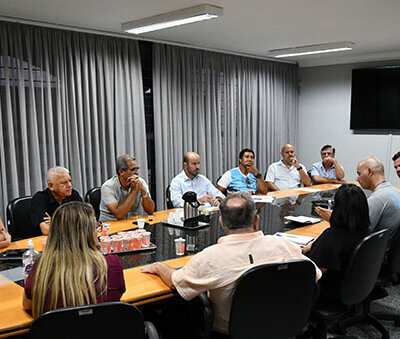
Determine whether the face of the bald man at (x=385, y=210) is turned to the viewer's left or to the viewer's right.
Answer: to the viewer's left

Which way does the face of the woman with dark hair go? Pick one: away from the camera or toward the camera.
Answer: away from the camera

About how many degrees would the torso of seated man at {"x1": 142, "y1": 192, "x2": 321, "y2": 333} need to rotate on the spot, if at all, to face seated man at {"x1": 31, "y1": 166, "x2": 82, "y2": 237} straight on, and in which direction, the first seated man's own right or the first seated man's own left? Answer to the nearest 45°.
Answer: approximately 45° to the first seated man's own left

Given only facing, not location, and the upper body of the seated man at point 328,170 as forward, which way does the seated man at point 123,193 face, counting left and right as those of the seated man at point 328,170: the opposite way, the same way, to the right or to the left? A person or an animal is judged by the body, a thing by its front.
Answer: to the left

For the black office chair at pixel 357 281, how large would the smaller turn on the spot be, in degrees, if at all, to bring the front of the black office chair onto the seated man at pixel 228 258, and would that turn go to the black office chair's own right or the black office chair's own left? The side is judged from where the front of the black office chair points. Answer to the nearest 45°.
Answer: approximately 90° to the black office chair's own left

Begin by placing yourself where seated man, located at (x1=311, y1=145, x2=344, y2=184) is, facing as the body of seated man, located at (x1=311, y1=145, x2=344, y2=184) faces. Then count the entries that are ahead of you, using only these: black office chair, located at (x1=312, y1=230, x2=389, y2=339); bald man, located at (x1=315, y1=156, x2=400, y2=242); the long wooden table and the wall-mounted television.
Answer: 3

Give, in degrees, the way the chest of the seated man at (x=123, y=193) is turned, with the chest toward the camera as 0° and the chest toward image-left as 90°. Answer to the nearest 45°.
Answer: approximately 315°

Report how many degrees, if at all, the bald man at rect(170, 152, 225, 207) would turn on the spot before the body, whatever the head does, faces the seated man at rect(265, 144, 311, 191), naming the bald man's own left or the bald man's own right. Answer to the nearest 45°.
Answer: approximately 90° to the bald man's own left

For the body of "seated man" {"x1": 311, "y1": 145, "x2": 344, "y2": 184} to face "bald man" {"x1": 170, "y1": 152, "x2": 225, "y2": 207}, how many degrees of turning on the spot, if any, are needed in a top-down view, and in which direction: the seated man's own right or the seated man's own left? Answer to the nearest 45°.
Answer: approximately 45° to the seated man's own right

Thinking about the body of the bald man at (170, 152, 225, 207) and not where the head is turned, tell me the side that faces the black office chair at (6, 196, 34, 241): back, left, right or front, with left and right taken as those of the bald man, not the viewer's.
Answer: right
